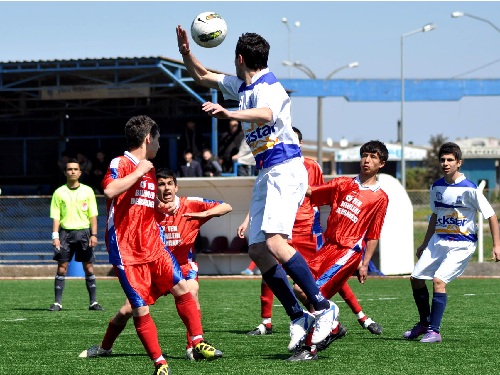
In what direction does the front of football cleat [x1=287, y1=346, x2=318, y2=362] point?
to the viewer's left

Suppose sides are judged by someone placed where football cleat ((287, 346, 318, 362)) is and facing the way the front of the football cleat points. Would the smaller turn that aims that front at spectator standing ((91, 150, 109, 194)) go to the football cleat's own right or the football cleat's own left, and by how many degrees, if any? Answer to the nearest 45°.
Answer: approximately 90° to the football cleat's own right

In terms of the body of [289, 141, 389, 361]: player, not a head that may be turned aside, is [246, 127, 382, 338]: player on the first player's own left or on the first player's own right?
on the first player's own right

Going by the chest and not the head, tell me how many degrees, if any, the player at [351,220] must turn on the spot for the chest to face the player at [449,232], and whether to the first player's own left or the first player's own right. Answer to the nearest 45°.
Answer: approximately 135° to the first player's own left

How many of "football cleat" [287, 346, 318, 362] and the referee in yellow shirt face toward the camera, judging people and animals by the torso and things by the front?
1

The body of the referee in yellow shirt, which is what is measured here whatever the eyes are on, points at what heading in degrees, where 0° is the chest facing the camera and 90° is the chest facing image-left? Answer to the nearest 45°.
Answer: approximately 0°
